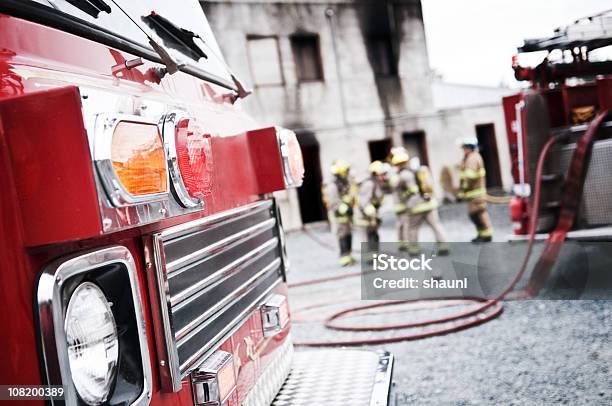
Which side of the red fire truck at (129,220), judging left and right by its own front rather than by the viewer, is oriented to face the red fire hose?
left

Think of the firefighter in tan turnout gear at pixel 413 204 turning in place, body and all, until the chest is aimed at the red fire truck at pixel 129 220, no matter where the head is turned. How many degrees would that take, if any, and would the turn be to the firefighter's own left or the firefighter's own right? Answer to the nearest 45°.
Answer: approximately 90° to the firefighter's own left

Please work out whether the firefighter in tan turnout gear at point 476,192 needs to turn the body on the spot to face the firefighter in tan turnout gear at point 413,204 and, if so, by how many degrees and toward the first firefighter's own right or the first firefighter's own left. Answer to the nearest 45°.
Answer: approximately 45° to the first firefighter's own left

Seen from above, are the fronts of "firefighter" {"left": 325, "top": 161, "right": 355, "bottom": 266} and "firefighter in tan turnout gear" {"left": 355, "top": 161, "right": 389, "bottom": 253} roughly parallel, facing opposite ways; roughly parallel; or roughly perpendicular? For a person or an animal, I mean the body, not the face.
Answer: roughly parallel

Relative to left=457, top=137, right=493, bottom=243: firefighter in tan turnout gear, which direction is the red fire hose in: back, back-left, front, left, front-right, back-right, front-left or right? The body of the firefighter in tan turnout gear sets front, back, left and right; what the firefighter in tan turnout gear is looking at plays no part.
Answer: left

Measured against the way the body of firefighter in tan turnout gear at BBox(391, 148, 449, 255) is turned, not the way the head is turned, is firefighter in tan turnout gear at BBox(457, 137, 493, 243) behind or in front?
behind

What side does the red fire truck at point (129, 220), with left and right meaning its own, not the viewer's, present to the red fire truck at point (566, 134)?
left

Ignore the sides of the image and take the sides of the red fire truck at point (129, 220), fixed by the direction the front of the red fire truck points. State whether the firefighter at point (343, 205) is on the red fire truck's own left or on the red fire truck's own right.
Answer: on the red fire truck's own left

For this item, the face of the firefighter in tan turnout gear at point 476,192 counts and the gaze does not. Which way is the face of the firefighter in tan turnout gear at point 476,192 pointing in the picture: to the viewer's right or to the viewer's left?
to the viewer's left

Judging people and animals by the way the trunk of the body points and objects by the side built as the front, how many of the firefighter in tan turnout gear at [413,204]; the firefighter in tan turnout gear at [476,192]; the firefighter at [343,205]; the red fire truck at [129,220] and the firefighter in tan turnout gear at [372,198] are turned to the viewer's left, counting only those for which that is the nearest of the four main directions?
2

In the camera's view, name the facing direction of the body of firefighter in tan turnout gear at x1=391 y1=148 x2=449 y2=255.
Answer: to the viewer's left

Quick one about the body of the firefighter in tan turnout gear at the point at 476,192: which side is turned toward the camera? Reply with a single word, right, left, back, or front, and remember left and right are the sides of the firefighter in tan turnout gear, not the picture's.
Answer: left
